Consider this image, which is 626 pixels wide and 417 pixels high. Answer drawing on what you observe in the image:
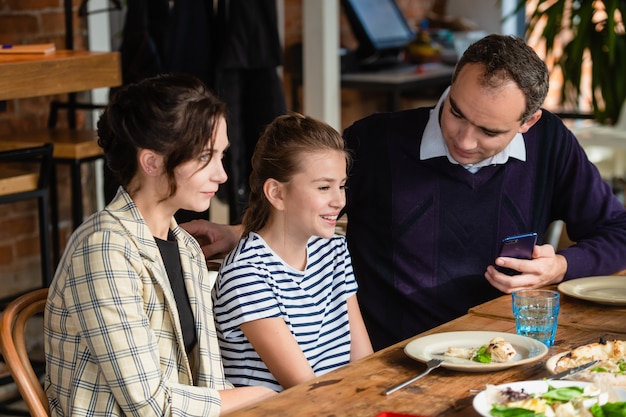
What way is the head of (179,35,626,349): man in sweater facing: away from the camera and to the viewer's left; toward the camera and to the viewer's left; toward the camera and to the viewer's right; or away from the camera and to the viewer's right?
toward the camera and to the viewer's left

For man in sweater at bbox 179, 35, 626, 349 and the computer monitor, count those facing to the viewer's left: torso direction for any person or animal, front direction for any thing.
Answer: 0

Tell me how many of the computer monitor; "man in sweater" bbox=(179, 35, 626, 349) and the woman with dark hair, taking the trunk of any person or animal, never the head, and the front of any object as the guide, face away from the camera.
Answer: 0

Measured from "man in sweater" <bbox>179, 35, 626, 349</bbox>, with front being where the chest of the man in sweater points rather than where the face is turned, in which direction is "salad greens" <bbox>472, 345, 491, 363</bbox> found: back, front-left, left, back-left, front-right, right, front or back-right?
front

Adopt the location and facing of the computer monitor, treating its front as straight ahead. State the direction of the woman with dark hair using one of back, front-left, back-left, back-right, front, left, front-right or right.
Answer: front-right

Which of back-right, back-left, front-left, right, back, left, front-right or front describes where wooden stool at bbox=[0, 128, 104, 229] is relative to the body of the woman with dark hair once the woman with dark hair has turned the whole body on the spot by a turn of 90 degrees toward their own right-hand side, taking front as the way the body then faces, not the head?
back-right

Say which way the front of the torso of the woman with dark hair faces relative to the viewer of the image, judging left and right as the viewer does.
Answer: facing the viewer and to the right of the viewer

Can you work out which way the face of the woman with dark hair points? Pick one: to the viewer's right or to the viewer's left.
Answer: to the viewer's right

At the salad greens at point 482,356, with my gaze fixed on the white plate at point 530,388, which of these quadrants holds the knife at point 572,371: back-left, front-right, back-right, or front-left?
front-left

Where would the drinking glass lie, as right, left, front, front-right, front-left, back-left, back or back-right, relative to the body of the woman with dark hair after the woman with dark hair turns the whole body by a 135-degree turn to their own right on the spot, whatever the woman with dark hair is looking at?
back

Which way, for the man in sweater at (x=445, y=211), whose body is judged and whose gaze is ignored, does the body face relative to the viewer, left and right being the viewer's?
facing the viewer
